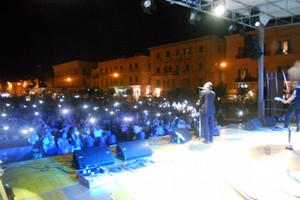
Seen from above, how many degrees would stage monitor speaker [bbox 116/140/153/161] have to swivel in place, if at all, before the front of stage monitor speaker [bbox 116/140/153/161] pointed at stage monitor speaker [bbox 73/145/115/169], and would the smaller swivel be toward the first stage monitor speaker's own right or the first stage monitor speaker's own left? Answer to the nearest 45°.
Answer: approximately 90° to the first stage monitor speaker's own right

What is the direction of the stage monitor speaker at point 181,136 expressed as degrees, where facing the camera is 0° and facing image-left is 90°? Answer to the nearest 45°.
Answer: approximately 315°

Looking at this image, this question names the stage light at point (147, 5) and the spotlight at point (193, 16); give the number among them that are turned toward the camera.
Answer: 2

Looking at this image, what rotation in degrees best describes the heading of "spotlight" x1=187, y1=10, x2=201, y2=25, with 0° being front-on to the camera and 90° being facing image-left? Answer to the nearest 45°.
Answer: approximately 0°

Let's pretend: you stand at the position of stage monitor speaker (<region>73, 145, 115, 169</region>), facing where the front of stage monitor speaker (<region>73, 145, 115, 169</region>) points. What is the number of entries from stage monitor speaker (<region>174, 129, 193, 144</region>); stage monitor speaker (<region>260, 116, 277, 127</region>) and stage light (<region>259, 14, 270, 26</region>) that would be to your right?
0

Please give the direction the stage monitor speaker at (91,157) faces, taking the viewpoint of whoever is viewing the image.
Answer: facing the viewer and to the right of the viewer

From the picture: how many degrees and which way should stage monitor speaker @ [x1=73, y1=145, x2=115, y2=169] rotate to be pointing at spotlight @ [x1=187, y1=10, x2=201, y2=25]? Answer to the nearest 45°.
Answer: approximately 90° to its left

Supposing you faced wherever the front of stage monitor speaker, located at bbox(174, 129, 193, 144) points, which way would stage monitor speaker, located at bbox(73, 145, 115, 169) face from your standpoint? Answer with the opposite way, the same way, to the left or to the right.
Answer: the same way

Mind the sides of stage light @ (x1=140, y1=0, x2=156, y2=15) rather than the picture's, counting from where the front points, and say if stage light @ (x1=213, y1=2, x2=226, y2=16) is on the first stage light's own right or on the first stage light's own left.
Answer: on the first stage light's own left

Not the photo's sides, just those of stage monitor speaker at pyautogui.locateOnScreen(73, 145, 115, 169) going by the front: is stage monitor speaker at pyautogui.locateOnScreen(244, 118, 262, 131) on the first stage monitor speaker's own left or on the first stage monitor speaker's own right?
on the first stage monitor speaker's own left
